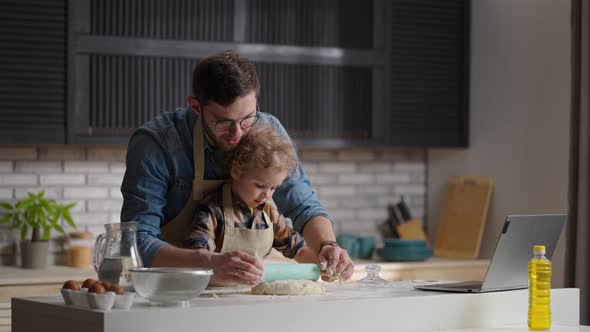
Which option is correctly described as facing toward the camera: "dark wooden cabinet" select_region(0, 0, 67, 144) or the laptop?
the dark wooden cabinet

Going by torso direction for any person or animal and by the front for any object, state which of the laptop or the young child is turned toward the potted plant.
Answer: the laptop

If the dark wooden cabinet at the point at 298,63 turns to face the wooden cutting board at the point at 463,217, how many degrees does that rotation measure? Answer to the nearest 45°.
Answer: approximately 90° to its left

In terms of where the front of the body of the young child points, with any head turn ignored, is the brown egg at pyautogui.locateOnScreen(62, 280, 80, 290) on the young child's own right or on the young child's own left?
on the young child's own right

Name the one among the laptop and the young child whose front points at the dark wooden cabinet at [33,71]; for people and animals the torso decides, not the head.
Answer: the laptop

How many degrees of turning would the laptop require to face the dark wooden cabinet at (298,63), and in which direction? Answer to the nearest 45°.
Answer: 0° — it already faces it

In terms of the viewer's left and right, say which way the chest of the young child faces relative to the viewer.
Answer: facing the viewer and to the right of the viewer

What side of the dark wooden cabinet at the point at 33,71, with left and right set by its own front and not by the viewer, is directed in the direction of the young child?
front

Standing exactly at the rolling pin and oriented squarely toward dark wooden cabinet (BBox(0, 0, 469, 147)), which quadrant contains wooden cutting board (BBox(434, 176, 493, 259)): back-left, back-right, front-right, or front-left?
front-right

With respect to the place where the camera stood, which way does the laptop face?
facing away from the viewer and to the left of the viewer

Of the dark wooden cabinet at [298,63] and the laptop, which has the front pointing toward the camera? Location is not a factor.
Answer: the dark wooden cabinet

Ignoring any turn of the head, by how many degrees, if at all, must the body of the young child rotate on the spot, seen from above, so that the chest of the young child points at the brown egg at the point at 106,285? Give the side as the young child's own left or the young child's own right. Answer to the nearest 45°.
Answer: approximately 45° to the young child's own right

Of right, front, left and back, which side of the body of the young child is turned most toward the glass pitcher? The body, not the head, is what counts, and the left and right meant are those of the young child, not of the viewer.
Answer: right

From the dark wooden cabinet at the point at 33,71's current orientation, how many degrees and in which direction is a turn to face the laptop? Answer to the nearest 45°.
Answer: approximately 45° to its left

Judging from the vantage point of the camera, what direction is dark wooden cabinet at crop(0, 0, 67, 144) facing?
facing the viewer

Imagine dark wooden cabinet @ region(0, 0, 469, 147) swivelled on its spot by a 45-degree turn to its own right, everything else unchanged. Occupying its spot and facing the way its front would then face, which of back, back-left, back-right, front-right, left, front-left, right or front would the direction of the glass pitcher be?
front-left
